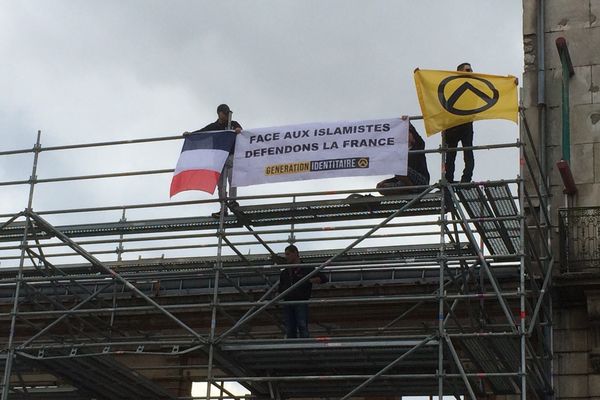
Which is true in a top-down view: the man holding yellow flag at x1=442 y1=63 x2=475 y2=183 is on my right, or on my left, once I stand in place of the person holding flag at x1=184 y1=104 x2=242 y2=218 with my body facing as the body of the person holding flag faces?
on my left

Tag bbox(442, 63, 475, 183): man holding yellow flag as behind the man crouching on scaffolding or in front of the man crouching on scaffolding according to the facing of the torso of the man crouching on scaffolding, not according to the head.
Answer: behind

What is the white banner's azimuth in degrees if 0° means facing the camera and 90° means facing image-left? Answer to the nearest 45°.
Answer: approximately 0°

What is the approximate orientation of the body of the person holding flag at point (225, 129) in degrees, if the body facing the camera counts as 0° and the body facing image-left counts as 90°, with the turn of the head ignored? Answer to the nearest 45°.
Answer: approximately 0°

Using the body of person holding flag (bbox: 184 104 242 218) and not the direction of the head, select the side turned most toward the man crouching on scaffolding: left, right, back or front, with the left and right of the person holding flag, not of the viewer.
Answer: left
